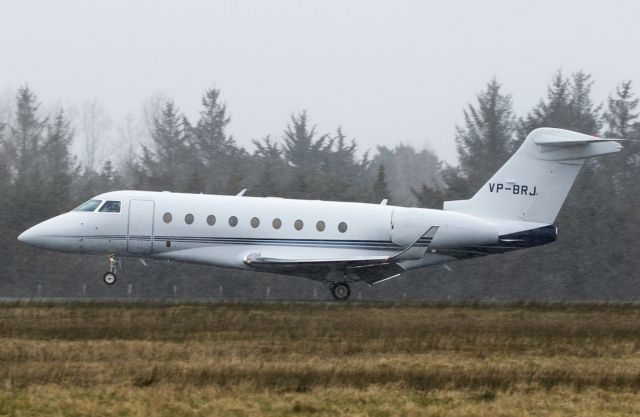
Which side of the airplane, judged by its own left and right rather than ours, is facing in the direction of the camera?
left
